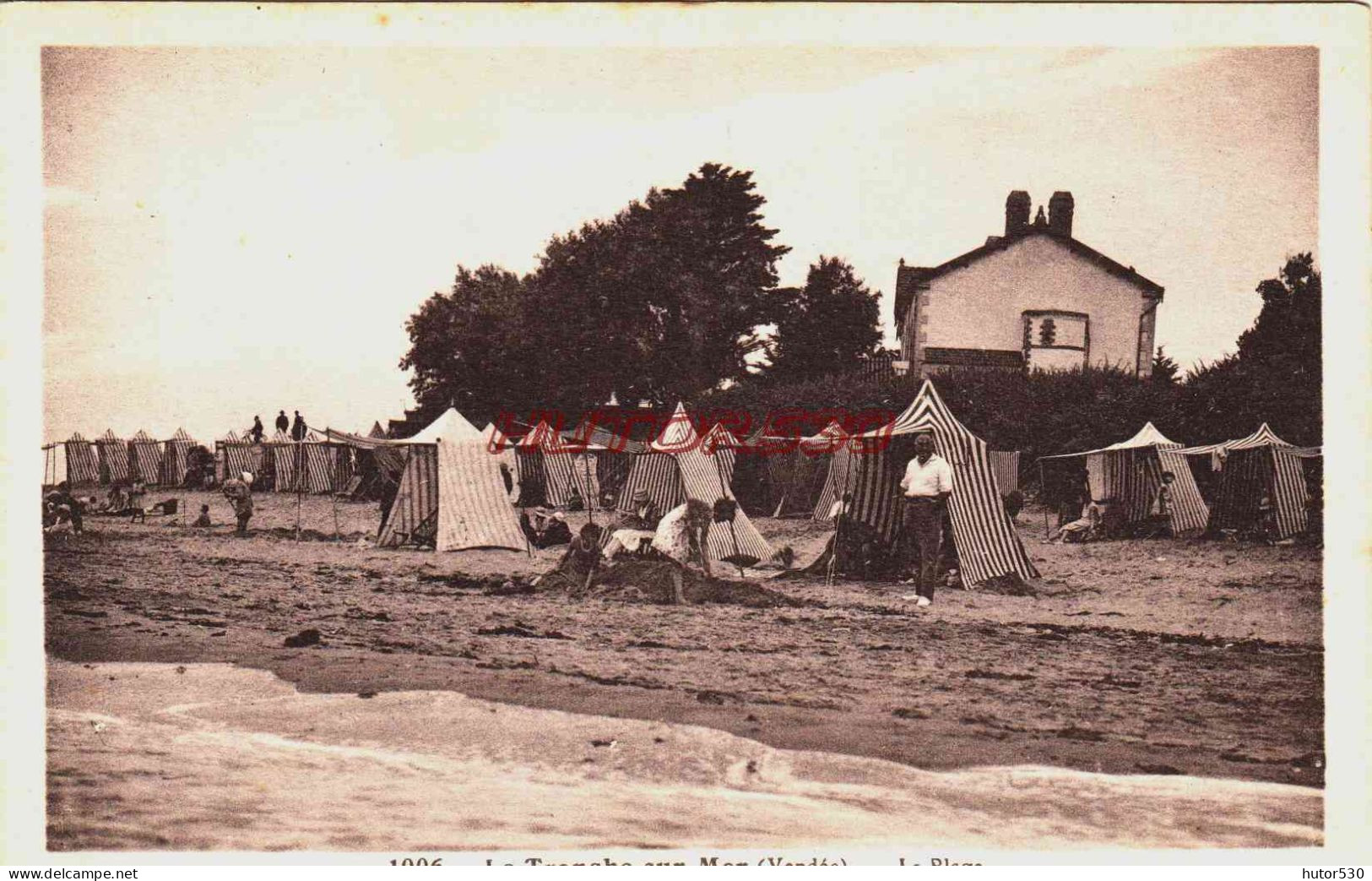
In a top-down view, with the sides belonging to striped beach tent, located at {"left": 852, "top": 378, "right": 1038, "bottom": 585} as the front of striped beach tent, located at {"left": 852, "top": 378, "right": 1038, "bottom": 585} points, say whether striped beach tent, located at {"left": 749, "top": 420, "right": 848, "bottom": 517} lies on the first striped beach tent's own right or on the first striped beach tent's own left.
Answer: on the first striped beach tent's own right

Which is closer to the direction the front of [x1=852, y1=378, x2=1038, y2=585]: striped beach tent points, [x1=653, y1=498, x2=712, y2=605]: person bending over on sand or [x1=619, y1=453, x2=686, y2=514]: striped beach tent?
the person bending over on sand

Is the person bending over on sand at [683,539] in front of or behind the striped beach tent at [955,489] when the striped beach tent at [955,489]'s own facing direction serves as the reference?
in front

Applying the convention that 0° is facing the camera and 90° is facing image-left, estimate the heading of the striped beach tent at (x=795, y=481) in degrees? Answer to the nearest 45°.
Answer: approximately 0°

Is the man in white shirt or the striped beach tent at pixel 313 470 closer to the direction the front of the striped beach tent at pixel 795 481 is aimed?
the man in white shirt

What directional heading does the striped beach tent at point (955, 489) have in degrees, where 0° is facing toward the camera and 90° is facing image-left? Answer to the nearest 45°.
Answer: approximately 45°

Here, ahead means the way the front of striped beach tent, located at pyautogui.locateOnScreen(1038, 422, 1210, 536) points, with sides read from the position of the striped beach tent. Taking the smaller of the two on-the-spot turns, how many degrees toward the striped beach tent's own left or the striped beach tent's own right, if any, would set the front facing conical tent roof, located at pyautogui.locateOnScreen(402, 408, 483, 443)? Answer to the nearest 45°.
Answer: approximately 45° to the striped beach tent's own right

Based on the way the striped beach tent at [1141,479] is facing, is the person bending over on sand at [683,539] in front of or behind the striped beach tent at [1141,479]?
in front

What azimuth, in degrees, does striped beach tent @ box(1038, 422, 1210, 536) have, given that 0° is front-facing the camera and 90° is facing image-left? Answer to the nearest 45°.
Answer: approximately 45°
